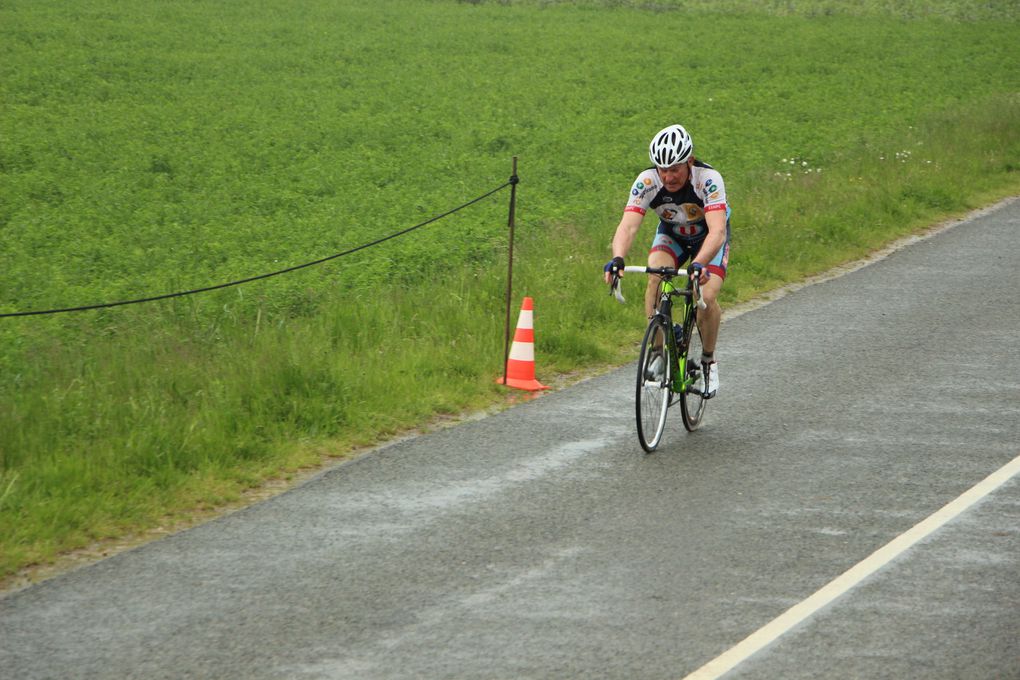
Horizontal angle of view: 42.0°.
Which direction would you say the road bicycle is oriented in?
toward the camera

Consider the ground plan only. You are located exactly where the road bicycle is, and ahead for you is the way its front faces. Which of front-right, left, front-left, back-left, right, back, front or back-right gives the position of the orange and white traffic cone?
back-right
